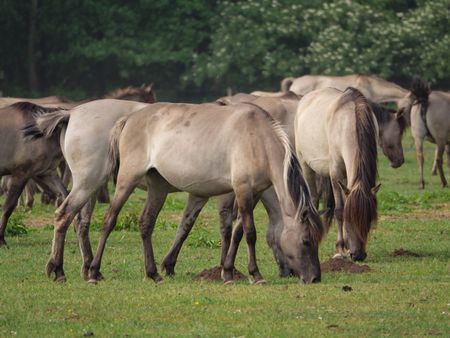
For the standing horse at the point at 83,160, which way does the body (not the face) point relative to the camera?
to the viewer's right

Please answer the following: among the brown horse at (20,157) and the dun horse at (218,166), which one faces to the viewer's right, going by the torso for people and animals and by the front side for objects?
the dun horse

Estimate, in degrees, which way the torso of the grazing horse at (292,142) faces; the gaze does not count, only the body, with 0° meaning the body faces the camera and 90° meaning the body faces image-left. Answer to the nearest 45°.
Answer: approximately 270°

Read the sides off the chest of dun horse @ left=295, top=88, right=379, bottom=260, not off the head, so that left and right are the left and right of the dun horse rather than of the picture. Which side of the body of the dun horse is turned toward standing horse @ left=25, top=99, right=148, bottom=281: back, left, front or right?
right

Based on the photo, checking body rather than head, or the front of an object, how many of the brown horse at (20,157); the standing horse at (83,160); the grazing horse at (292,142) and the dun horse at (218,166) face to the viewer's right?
3

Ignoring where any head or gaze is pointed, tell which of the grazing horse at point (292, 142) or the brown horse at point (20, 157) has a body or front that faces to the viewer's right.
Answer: the grazing horse

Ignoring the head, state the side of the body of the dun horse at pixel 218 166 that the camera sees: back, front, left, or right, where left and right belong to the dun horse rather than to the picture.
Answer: right

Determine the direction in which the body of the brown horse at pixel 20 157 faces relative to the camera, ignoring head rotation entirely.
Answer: to the viewer's left

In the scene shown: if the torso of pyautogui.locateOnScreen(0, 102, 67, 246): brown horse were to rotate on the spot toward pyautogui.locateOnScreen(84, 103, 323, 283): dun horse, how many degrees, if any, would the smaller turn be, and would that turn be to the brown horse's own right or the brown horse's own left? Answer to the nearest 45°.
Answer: approximately 135° to the brown horse's own left

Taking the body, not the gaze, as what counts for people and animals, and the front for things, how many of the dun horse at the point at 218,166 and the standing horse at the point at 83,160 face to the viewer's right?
2
